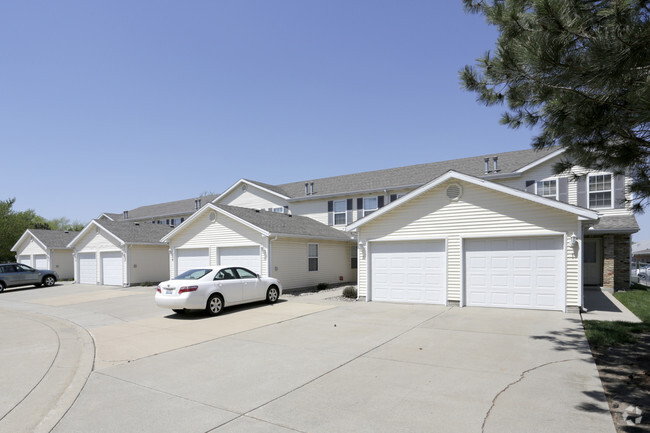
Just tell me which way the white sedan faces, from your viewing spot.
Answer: facing away from the viewer and to the right of the viewer

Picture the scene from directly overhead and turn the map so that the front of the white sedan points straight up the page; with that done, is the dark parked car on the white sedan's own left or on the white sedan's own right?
on the white sedan's own left

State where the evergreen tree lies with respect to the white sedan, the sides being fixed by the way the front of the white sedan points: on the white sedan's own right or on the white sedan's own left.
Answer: on the white sedan's own right

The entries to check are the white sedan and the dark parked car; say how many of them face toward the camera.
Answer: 0
